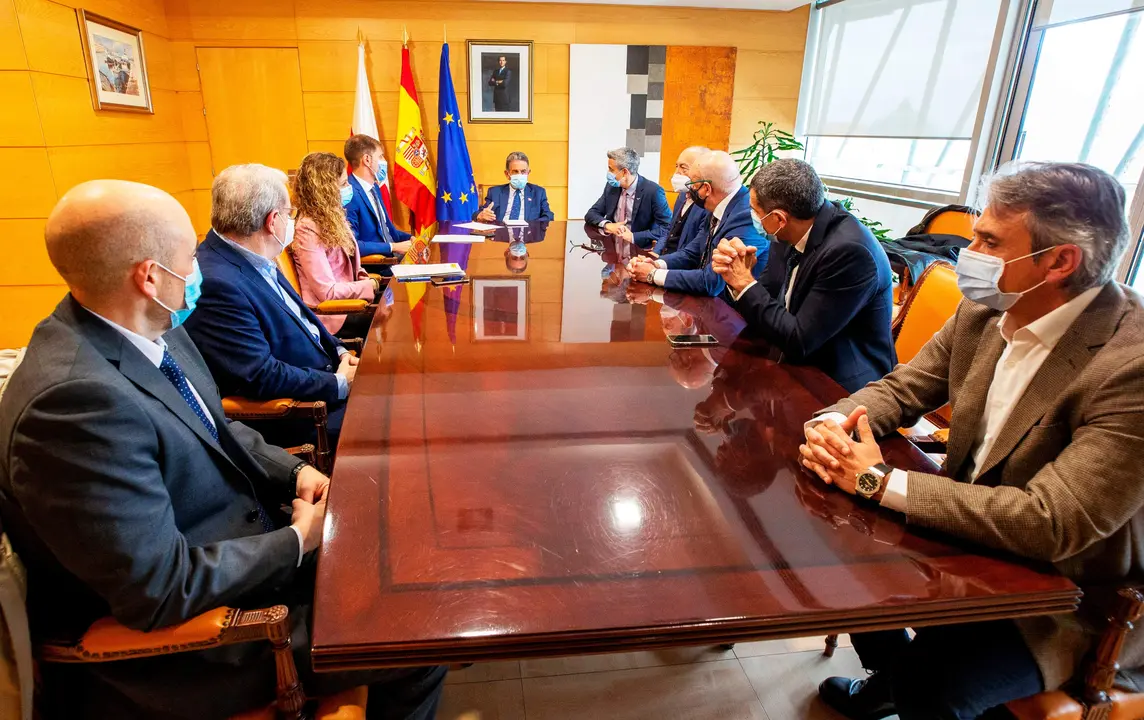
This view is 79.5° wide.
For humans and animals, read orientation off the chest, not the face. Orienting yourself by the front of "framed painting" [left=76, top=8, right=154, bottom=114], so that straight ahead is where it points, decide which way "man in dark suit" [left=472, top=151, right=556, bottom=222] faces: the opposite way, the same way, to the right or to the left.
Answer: to the right

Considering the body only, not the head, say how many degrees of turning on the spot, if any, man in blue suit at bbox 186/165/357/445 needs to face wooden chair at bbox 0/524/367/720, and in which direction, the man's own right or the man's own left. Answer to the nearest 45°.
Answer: approximately 90° to the man's own right

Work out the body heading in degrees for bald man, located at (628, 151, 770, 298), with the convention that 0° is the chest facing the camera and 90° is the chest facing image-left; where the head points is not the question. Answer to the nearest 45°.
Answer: approximately 90°

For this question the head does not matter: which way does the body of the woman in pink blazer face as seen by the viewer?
to the viewer's right

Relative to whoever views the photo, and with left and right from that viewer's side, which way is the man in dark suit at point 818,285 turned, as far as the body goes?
facing to the left of the viewer

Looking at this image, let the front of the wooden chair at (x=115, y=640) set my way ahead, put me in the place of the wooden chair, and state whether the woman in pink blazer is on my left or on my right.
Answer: on my left

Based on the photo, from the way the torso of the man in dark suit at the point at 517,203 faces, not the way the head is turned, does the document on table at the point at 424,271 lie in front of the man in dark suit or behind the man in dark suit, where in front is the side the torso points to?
in front

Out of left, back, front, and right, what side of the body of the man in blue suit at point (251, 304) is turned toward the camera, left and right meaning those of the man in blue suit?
right

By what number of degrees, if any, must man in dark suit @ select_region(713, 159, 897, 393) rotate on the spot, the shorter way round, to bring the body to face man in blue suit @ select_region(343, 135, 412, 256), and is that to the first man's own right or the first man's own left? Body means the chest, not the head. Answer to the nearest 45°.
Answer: approximately 45° to the first man's own right

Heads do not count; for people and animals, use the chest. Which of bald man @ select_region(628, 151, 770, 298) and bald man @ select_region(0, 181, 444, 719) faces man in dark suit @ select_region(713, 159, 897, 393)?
bald man @ select_region(0, 181, 444, 719)

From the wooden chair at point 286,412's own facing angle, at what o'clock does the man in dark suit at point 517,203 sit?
The man in dark suit is roughly at 10 o'clock from the wooden chair.

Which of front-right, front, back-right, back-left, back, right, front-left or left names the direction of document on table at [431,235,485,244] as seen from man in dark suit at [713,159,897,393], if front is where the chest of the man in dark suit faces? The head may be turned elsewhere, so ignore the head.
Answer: front-right

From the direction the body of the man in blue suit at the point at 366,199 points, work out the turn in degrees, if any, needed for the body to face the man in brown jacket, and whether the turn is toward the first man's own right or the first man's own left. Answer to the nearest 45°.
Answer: approximately 45° to the first man's own right

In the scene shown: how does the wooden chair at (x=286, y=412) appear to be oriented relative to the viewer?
to the viewer's right

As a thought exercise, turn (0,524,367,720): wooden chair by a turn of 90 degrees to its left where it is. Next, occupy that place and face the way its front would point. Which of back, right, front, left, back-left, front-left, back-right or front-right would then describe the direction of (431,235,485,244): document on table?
front-right

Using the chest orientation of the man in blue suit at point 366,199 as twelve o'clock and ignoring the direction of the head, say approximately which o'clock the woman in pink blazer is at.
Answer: The woman in pink blazer is roughly at 2 o'clock from the man in blue suit.

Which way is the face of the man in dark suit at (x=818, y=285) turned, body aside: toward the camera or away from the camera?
away from the camera

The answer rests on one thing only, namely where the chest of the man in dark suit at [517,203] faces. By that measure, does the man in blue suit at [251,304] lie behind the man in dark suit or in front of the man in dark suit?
in front
